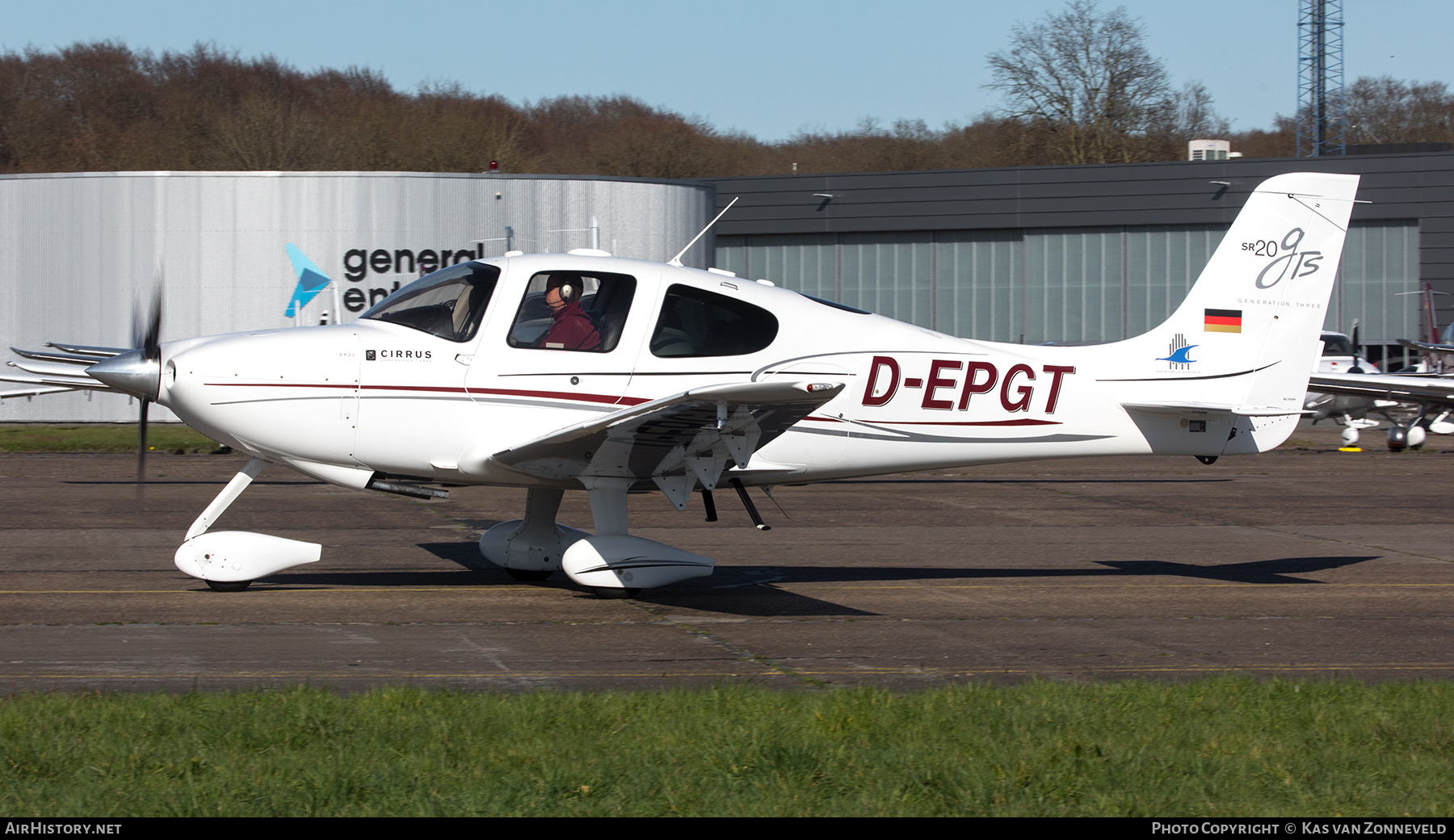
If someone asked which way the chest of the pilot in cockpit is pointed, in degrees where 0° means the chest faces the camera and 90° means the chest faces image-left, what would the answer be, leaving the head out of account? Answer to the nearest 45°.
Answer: approximately 90°

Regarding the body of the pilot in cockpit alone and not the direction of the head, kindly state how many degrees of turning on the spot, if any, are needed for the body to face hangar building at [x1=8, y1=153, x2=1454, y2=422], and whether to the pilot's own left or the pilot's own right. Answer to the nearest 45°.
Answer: approximately 90° to the pilot's own right

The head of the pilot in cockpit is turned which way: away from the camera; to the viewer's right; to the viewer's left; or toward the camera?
to the viewer's left

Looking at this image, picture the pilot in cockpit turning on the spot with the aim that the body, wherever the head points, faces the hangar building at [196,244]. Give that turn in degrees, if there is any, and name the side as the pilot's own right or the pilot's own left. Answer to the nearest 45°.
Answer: approximately 90° to the pilot's own right

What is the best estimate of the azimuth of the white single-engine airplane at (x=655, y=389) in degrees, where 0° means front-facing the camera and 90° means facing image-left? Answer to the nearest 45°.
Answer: approximately 90°
